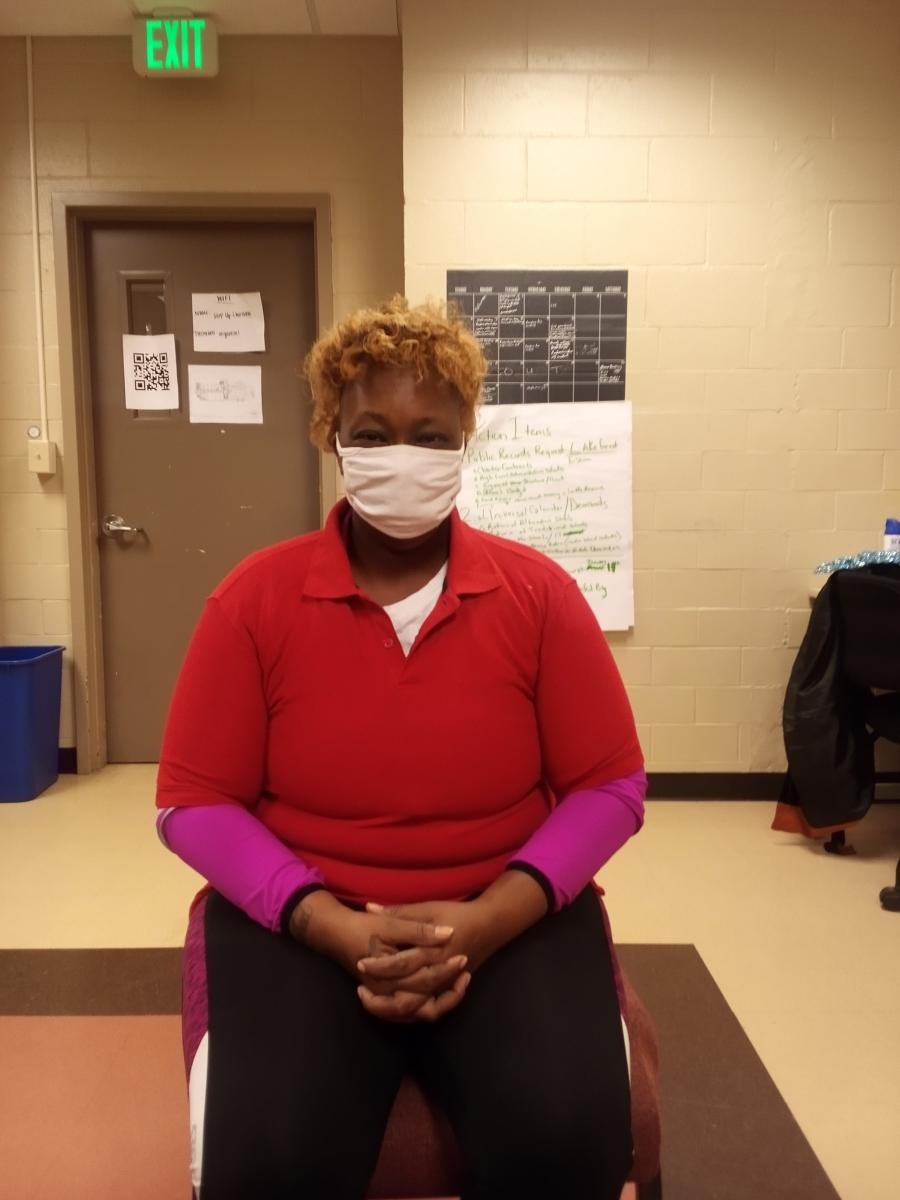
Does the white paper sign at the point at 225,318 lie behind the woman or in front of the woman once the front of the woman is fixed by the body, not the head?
behind

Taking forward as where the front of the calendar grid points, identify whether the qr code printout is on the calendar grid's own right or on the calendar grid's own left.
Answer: on the calendar grid's own right

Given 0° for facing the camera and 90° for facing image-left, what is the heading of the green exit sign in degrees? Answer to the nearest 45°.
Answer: approximately 0°

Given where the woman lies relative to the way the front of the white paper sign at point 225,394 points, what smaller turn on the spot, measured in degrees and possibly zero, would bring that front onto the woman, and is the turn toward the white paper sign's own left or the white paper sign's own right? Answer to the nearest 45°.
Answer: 0° — it already faces them
